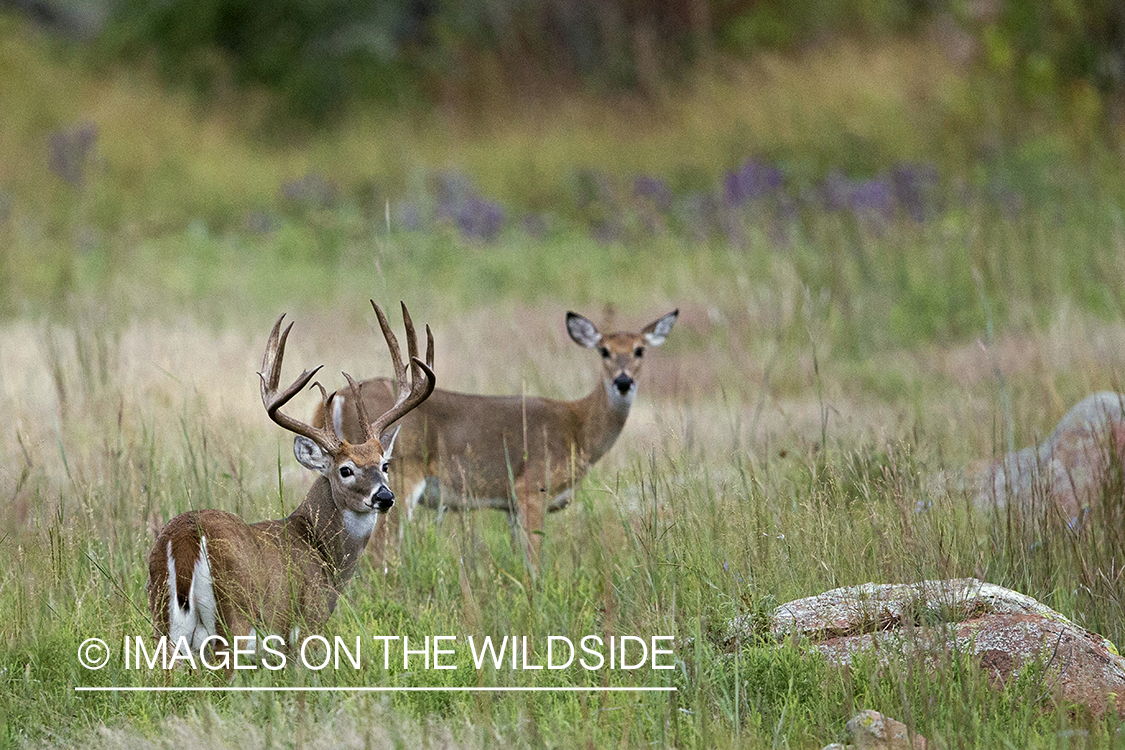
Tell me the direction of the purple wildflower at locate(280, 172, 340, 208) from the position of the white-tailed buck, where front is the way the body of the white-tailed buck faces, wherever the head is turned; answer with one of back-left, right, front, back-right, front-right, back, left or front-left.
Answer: front-left

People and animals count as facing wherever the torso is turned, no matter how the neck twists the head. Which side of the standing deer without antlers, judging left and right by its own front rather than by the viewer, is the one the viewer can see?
right

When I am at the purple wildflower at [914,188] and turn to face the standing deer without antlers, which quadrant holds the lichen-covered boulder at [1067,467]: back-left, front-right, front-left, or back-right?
front-left

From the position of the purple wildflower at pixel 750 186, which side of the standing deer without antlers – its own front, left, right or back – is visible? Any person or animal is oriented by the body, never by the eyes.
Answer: left

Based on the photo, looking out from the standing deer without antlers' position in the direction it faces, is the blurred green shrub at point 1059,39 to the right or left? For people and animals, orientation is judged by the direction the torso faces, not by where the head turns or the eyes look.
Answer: on its left

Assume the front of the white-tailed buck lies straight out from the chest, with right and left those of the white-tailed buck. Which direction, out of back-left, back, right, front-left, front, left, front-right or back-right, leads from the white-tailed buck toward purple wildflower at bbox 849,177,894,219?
front

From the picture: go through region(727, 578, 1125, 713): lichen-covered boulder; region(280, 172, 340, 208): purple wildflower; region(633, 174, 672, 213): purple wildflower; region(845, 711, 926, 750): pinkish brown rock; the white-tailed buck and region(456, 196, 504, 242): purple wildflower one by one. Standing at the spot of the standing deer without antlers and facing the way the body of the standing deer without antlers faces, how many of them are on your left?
3

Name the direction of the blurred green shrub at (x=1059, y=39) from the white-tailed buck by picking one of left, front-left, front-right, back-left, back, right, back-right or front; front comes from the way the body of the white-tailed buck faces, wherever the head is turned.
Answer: front

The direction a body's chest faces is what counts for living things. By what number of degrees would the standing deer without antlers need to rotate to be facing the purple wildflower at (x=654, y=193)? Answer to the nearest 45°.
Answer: approximately 90° to its left

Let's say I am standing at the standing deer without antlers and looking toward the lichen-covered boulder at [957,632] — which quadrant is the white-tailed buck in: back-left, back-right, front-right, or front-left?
front-right

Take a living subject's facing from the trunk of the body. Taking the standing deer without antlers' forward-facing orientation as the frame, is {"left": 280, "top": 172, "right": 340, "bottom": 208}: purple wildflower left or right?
on its left

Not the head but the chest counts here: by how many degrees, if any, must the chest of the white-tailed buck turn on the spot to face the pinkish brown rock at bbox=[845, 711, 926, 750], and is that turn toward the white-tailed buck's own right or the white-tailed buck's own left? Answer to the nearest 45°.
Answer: approximately 90° to the white-tailed buck's own right

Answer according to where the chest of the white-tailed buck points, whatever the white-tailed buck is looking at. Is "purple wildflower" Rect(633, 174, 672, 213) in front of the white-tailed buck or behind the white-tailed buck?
in front

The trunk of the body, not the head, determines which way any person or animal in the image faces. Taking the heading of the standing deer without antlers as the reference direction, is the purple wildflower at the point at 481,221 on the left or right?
on its left

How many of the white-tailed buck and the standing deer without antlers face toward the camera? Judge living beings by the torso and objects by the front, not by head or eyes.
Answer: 0

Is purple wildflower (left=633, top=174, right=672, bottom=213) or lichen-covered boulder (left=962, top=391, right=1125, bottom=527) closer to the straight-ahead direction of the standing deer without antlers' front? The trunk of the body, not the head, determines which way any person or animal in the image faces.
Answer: the lichen-covered boulder

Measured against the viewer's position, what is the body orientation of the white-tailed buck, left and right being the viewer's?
facing away from the viewer and to the right of the viewer

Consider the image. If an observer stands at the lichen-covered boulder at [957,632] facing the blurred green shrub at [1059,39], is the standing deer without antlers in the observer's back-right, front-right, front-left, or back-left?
front-left
